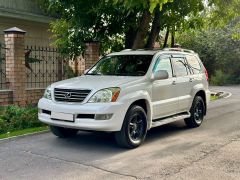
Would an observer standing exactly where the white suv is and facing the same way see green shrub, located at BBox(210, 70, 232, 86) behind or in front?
behind

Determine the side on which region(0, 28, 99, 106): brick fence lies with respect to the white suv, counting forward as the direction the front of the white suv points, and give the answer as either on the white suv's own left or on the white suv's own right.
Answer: on the white suv's own right

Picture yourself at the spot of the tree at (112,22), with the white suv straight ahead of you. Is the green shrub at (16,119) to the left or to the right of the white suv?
right

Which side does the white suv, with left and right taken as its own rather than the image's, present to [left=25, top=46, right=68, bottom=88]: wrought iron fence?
right

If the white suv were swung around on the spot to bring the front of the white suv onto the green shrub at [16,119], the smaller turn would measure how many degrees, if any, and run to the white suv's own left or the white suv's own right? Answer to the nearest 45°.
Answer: approximately 90° to the white suv's own right

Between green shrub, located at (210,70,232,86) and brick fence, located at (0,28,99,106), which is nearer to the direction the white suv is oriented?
the brick fence

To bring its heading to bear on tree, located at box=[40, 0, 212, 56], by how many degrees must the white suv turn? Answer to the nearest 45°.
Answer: approximately 135° to its right

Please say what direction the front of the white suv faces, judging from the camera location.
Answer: facing the viewer and to the left of the viewer

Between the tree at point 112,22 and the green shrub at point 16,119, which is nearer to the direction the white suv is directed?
the green shrub

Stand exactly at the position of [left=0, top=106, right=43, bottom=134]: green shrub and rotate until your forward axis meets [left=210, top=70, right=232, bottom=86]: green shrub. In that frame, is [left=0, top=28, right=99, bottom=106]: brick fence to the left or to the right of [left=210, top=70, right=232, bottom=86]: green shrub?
left
